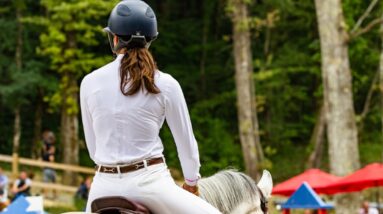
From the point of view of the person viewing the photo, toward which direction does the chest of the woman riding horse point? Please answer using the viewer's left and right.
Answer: facing away from the viewer and to the right of the viewer

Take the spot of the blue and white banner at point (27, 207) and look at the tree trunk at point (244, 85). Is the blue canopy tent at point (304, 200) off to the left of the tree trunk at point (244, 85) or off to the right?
right

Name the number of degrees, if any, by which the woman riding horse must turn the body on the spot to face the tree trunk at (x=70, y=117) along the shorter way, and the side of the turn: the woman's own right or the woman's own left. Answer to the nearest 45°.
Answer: approximately 45° to the woman's own left

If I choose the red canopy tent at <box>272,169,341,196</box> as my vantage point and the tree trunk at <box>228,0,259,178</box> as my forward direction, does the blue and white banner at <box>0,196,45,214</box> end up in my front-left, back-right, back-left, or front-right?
back-left

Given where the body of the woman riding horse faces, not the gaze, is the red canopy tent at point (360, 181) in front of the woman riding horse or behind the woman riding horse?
in front

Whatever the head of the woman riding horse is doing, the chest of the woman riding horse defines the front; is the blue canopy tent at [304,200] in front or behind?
in front

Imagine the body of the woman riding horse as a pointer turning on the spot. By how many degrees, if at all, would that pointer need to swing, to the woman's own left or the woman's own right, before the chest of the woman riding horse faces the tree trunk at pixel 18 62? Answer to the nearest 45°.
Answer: approximately 45° to the woman's own left
